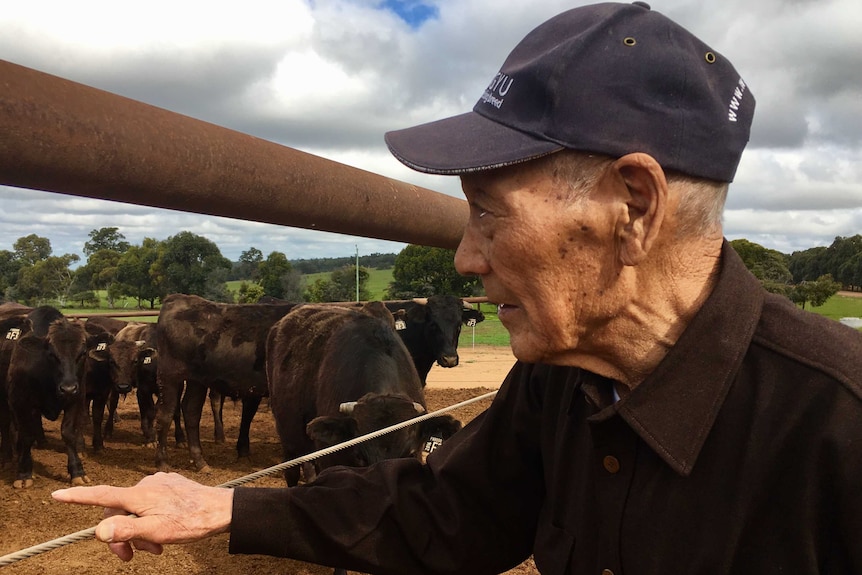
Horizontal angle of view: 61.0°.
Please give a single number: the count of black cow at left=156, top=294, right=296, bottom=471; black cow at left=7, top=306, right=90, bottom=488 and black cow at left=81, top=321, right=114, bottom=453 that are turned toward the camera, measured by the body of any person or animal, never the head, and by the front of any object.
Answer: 2

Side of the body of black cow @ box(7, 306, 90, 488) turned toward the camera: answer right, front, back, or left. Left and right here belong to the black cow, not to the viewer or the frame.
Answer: front

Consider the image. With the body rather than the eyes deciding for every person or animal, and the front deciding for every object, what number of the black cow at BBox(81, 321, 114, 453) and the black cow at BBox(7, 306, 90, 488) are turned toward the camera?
2

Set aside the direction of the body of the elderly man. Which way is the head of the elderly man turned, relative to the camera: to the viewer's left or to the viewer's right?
to the viewer's left

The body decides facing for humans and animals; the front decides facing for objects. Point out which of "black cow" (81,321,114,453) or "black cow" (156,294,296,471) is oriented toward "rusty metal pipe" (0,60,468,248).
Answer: "black cow" (81,321,114,453)

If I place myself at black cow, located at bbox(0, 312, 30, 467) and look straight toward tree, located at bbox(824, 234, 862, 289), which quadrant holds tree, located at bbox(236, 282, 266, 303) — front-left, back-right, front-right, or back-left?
front-left

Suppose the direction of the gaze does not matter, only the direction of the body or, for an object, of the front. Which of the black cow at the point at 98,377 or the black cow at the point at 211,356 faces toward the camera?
the black cow at the point at 98,377

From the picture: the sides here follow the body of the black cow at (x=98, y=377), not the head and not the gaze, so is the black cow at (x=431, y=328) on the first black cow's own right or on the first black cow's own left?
on the first black cow's own left

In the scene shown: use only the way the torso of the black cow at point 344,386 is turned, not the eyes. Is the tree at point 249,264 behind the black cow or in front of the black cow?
behind

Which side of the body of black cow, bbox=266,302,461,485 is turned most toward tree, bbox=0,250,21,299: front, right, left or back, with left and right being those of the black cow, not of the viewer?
back

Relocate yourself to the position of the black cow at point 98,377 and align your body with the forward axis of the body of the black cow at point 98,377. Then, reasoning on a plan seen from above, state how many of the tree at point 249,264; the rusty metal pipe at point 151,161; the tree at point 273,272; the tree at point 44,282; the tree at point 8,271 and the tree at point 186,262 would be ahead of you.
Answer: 1

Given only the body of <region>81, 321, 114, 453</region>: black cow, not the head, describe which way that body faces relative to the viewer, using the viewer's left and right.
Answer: facing the viewer

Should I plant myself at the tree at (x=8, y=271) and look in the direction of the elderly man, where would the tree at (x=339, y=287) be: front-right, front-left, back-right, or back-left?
front-left

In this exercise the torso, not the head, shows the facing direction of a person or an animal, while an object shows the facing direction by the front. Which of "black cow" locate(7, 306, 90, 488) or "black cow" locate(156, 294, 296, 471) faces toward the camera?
"black cow" locate(7, 306, 90, 488)
